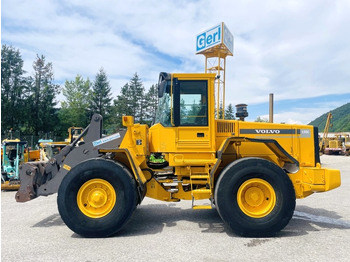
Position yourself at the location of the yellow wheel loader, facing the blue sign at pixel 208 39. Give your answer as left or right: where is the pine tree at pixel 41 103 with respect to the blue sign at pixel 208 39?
left

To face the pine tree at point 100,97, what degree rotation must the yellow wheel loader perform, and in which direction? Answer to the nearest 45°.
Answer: approximately 90° to its right

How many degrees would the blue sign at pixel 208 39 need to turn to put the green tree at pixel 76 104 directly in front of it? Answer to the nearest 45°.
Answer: approximately 90° to its right

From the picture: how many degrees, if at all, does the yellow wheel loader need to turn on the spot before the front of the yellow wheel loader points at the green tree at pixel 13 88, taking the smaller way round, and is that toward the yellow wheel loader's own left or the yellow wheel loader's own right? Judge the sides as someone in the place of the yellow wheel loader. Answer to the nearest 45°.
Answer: approximately 45° to the yellow wheel loader's own right

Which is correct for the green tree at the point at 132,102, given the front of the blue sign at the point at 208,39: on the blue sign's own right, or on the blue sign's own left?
on the blue sign's own right

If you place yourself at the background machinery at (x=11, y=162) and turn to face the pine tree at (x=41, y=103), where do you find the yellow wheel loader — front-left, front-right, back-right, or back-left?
back-right

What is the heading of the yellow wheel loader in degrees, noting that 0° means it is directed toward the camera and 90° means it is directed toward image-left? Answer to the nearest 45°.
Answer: approximately 90°

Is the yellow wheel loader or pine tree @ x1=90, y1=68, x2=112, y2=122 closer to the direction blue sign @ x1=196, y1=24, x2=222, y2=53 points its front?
the yellow wheel loader

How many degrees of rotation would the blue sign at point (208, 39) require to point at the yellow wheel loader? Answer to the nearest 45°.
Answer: approximately 45° to its left
